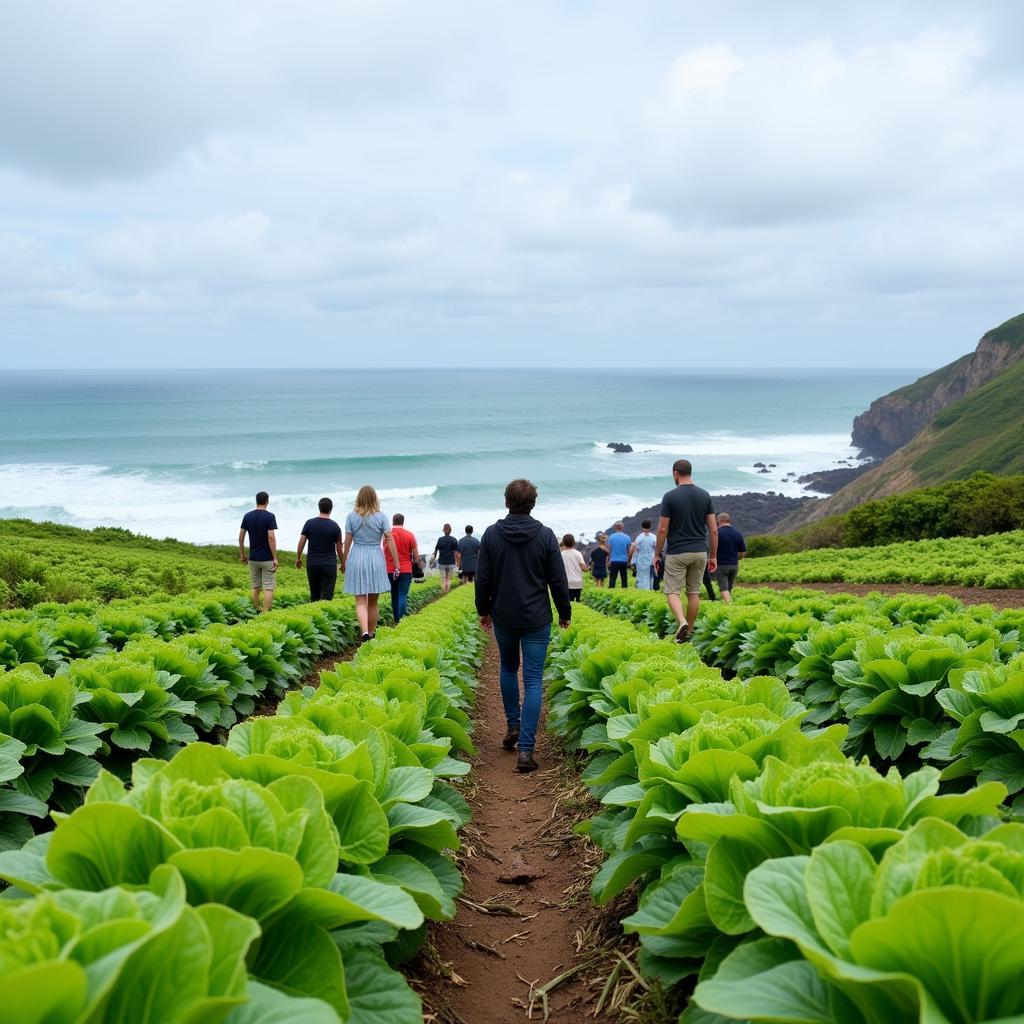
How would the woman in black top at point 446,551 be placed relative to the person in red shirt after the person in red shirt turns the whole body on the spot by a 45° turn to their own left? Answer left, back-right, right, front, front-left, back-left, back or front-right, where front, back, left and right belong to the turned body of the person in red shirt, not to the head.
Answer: front-right

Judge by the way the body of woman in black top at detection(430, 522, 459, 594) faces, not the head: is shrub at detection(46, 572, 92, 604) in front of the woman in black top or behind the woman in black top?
behind

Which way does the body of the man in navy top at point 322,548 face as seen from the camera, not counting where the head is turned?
away from the camera

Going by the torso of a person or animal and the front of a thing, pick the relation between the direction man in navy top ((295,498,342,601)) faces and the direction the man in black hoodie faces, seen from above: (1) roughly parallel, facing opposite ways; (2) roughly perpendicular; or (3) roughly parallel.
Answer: roughly parallel

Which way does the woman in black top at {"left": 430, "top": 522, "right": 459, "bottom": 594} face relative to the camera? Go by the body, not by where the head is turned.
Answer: away from the camera

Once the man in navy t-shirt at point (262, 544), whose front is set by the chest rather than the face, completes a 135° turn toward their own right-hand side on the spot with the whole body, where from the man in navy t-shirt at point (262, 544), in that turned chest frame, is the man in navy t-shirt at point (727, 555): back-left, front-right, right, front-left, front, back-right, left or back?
front-left

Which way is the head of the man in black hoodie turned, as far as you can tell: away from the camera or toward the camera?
away from the camera

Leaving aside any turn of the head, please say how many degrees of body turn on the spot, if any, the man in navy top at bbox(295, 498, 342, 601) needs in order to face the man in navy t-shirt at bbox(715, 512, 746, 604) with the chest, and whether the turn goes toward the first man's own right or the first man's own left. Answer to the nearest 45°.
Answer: approximately 90° to the first man's own right

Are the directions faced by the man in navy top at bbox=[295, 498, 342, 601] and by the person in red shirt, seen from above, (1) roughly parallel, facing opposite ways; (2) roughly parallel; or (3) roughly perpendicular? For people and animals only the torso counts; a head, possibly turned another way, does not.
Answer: roughly parallel

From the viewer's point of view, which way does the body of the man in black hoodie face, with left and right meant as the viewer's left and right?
facing away from the viewer

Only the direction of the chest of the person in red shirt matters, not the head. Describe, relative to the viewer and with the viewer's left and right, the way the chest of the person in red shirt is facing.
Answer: facing away from the viewer

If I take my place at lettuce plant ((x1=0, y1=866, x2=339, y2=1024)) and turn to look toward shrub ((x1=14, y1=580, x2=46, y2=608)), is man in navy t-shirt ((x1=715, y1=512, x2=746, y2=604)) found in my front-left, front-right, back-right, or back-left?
front-right

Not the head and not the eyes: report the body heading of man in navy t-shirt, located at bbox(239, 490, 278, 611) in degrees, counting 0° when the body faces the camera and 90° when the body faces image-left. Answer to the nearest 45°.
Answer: approximately 180°

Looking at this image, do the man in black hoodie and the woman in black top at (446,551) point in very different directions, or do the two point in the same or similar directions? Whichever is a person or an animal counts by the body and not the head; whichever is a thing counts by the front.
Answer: same or similar directions

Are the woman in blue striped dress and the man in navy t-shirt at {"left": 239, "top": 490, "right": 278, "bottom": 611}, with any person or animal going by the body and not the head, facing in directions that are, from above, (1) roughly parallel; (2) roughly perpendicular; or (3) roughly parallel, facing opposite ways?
roughly parallel

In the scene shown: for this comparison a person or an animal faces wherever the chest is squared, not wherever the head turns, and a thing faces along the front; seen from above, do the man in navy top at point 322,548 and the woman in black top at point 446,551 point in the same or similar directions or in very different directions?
same or similar directions

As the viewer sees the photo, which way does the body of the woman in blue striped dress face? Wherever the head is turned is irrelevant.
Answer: away from the camera
